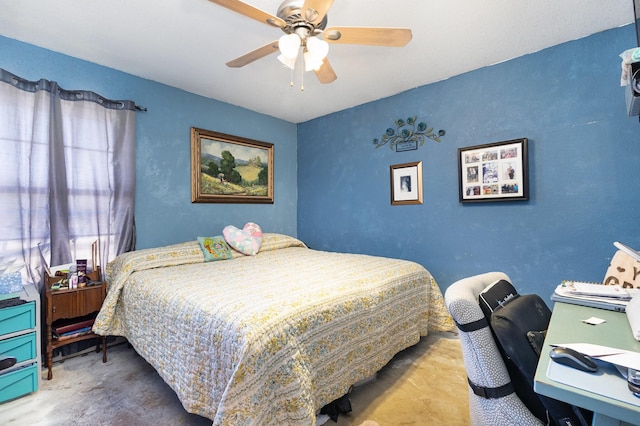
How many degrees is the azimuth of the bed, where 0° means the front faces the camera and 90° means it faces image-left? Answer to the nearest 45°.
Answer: approximately 315°

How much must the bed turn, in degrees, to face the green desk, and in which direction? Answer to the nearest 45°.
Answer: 0° — it already faces it

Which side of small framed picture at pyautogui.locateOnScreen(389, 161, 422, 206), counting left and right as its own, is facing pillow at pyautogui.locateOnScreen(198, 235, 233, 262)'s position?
front

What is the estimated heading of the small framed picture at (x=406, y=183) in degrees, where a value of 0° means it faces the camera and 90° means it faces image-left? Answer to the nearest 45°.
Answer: approximately 45°

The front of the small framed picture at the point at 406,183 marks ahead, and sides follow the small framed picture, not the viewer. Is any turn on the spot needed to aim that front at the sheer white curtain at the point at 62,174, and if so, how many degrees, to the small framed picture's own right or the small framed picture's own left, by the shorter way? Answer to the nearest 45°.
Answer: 0° — it already faces it

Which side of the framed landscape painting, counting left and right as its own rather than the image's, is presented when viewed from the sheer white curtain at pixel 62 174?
right

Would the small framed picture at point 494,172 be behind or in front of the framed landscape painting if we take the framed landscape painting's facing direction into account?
in front

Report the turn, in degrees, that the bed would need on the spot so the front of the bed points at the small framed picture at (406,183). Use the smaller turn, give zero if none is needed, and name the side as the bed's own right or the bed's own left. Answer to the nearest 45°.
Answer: approximately 90° to the bed's own left

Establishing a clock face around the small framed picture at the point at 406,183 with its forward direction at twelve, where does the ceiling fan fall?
The ceiling fan is roughly at 11 o'clock from the small framed picture.

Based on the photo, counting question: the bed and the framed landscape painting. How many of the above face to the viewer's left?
0
